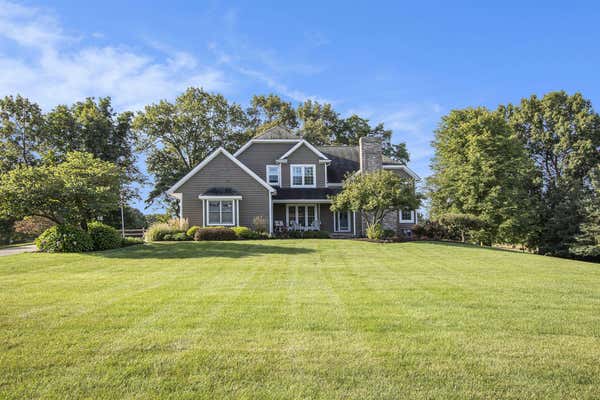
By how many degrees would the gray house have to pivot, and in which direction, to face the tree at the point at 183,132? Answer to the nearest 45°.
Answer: approximately 135° to its right

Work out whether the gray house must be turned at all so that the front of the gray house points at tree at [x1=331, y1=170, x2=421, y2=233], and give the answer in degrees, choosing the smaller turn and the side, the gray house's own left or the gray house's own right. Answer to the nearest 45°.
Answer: approximately 45° to the gray house's own left

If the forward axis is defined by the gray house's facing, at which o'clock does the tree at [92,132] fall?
The tree is roughly at 4 o'clock from the gray house.

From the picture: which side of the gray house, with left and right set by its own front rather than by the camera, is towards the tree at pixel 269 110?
back

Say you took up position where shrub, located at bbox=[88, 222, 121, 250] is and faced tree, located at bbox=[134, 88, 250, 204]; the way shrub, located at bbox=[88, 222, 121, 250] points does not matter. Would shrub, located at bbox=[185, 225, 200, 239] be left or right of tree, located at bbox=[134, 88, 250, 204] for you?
right

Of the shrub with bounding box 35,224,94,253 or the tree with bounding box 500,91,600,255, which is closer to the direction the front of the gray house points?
the shrub

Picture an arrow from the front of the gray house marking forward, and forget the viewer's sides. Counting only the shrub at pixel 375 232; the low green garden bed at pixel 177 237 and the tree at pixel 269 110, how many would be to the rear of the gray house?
1

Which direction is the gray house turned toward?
toward the camera

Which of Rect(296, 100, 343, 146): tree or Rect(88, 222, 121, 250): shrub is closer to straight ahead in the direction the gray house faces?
the shrub

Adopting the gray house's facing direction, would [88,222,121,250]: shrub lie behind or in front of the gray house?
in front

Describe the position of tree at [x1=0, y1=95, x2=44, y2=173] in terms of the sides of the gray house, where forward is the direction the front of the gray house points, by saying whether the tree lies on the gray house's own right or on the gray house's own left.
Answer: on the gray house's own right

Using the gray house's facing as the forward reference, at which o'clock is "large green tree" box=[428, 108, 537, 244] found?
The large green tree is roughly at 9 o'clock from the gray house.

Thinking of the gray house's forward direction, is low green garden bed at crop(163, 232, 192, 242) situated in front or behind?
in front

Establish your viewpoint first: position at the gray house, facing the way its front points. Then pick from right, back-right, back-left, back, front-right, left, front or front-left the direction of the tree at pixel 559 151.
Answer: left

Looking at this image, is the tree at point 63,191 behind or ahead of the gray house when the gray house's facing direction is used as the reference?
ahead
